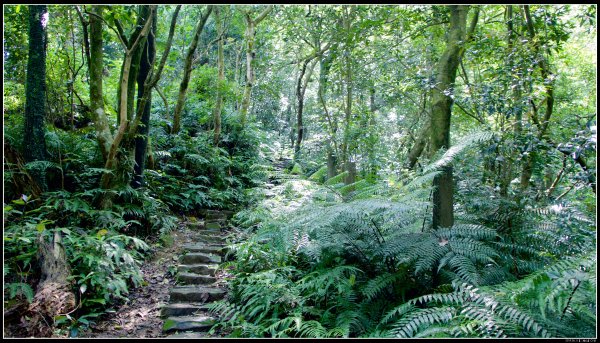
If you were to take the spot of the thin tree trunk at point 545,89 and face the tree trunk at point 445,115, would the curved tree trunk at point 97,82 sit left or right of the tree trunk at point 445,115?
right

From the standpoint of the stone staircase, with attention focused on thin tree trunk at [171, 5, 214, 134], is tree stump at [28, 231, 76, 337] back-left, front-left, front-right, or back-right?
back-left

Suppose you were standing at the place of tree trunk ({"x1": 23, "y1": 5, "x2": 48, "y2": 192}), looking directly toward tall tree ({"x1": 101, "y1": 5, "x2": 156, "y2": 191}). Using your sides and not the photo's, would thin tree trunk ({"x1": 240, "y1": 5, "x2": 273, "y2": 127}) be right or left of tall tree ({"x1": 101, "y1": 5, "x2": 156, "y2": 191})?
left

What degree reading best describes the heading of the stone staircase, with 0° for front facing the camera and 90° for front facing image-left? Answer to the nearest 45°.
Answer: approximately 0°

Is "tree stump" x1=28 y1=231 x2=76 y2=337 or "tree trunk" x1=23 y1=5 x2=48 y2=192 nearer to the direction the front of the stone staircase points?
the tree stump

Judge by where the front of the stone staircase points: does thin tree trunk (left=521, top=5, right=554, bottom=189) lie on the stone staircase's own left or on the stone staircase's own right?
on the stone staircase's own left

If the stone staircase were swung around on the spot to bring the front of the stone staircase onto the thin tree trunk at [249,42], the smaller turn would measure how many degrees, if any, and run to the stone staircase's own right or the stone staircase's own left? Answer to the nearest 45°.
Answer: approximately 180°
